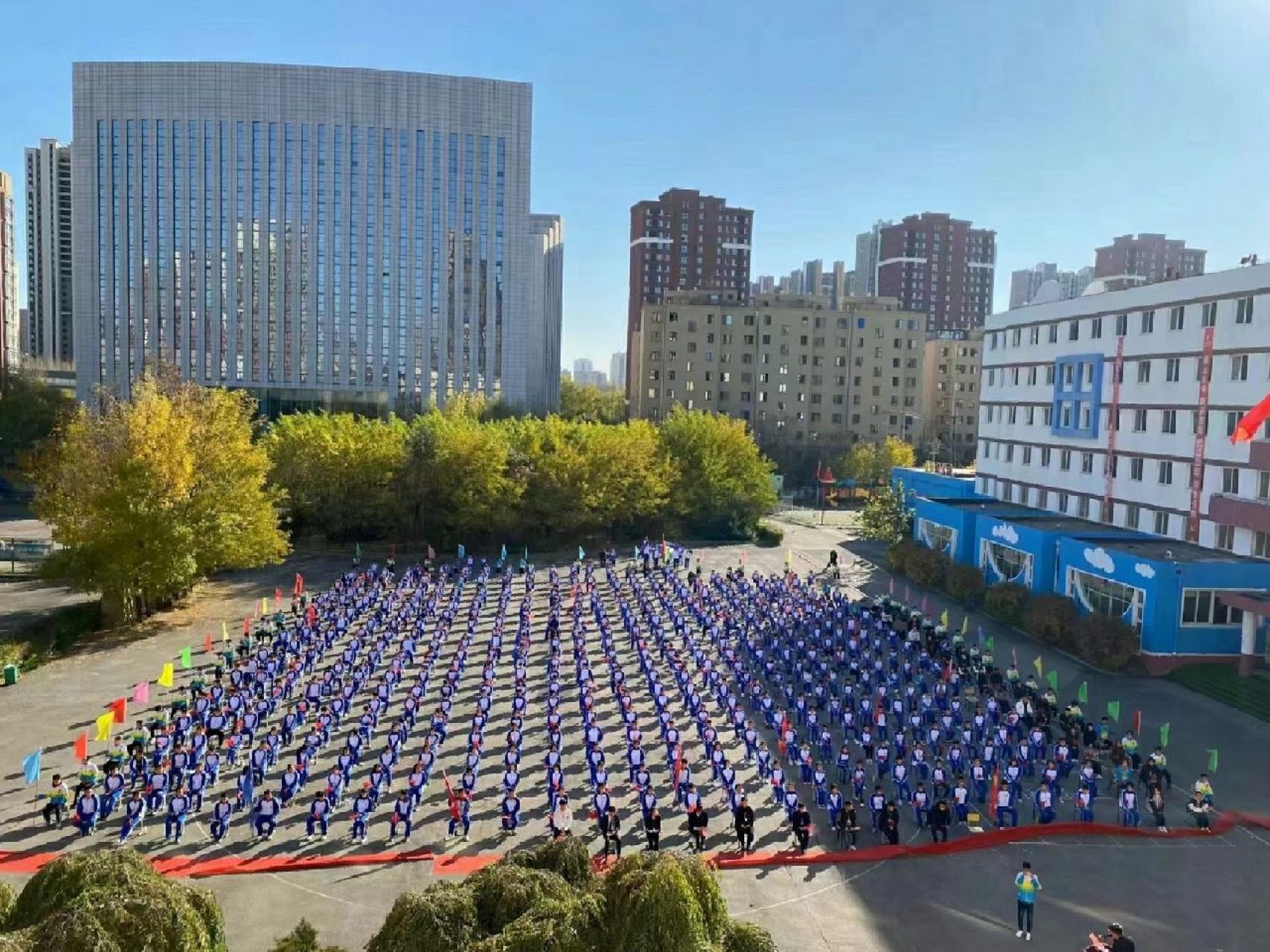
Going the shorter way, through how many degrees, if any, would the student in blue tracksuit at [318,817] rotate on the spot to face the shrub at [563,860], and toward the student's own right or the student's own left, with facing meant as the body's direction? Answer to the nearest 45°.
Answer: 0° — they already face it

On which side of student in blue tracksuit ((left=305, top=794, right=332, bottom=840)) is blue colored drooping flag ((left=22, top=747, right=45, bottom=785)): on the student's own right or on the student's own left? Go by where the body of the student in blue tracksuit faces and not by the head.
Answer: on the student's own right

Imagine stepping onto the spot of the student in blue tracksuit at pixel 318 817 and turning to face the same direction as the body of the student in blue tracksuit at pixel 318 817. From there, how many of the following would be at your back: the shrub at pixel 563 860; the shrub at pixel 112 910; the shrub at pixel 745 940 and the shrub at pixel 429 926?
0

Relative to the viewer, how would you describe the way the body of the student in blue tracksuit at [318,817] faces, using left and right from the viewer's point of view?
facing the viewer

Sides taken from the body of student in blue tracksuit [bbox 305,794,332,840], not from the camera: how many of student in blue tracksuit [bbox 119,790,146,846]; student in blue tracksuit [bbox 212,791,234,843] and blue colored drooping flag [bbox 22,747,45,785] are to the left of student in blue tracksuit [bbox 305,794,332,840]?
0

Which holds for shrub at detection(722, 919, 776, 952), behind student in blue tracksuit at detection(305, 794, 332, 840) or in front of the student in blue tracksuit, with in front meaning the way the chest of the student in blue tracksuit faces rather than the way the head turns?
in front

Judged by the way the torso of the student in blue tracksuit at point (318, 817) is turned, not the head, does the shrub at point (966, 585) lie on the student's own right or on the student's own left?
on the student's own left

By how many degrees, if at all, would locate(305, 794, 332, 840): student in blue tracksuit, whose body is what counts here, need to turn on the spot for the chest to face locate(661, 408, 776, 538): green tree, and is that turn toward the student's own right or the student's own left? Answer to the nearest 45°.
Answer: approximately 135° to the student's own left

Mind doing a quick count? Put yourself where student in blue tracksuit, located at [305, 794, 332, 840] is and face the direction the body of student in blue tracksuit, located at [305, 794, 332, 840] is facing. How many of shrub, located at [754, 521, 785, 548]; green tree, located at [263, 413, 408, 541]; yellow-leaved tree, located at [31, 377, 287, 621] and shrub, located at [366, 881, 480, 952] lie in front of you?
1

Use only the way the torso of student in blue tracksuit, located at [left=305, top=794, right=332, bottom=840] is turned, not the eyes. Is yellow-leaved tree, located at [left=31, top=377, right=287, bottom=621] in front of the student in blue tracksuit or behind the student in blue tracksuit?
behind

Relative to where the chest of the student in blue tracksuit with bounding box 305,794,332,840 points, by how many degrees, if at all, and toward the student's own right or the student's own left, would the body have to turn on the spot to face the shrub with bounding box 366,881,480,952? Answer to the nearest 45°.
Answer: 0° — they already face it

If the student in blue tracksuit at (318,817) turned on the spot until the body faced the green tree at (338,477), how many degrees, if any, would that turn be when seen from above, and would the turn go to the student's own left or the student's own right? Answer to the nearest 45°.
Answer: approximately 180°

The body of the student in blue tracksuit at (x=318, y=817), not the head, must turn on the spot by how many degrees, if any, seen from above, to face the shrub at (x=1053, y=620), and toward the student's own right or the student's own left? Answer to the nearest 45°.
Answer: approximately 90° to the student's own left

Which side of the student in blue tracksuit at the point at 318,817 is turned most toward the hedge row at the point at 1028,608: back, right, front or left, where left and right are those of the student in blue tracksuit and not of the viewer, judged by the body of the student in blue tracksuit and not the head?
left

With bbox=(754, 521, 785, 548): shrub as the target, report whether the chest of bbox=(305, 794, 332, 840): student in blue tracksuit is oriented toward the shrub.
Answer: no

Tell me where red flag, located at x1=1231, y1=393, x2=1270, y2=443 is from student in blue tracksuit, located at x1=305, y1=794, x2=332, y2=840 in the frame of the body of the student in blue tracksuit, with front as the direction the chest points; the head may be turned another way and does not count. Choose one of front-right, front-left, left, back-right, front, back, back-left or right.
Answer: left

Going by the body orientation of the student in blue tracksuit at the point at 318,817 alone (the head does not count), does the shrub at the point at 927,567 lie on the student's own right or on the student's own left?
on the student's own left

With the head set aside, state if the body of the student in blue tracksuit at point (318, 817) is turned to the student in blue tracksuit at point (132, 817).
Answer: no
